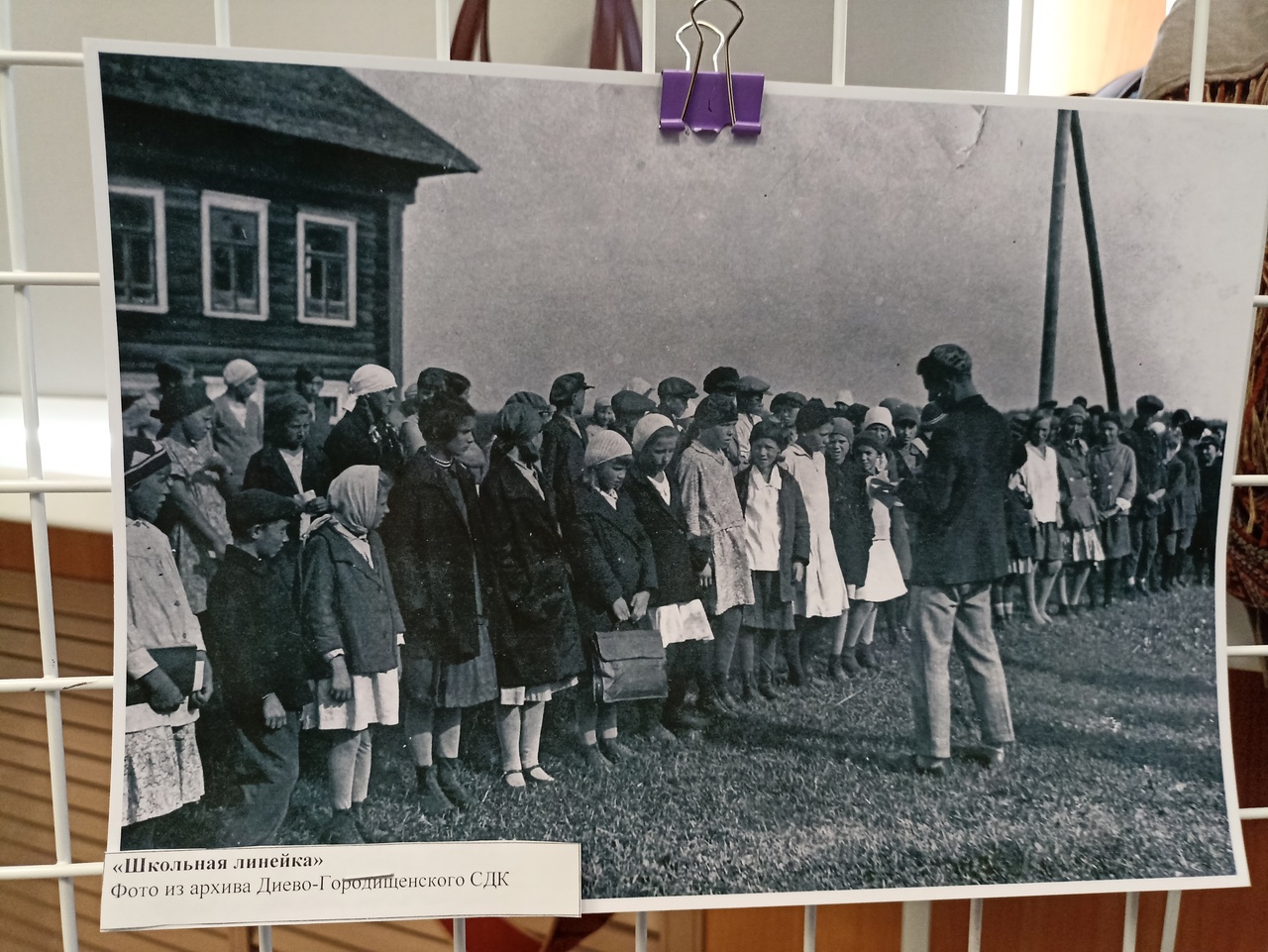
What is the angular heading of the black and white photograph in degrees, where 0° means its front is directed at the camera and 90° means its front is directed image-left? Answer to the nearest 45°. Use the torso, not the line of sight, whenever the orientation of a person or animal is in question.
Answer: approximately 0°

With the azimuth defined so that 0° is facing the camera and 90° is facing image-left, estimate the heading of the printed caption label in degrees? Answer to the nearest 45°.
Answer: approximately 0°
